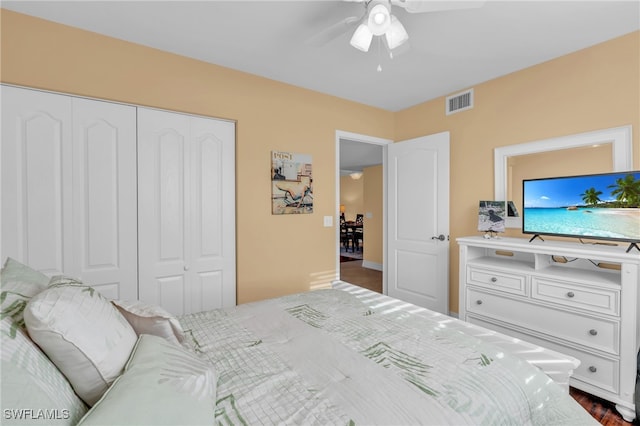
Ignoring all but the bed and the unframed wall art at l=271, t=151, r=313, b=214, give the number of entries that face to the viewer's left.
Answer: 0

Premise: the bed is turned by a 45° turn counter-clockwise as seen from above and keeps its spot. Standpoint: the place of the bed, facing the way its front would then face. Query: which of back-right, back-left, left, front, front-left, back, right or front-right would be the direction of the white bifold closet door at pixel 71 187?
front-left

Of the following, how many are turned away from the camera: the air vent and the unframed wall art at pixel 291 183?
0

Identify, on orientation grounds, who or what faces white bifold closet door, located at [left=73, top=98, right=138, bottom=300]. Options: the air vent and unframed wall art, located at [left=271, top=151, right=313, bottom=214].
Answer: the air vent

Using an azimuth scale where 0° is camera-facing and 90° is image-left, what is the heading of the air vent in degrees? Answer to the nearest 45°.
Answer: approximately 45°

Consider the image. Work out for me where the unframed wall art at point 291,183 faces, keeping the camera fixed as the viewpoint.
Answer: facing the viewer and to the right of the viewer

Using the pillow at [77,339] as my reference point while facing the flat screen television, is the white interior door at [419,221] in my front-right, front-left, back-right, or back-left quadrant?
front-left

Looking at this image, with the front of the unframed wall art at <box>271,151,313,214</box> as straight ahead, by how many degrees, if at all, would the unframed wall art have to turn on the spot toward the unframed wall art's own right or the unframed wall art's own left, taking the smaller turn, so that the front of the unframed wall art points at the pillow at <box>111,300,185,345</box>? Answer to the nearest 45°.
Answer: approximately 45° to the unframed wall art's own right

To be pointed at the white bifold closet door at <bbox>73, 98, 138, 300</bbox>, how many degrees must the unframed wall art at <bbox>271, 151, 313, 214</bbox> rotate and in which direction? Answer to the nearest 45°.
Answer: approximately 90° to its right

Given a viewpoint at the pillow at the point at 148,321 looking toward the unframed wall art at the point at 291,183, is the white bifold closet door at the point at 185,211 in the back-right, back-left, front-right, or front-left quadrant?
front-left

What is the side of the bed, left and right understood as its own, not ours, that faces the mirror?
front

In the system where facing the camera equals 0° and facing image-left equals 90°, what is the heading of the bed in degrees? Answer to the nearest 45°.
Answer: approximately 225°
